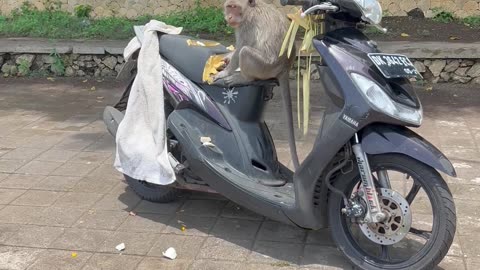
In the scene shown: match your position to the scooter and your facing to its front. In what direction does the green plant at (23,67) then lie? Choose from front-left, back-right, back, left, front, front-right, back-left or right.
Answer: back

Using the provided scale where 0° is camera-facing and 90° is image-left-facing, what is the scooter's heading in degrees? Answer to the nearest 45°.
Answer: approximately 315°

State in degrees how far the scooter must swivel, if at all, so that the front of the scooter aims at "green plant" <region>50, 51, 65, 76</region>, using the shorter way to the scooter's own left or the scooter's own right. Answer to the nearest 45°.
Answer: approximately 180°
